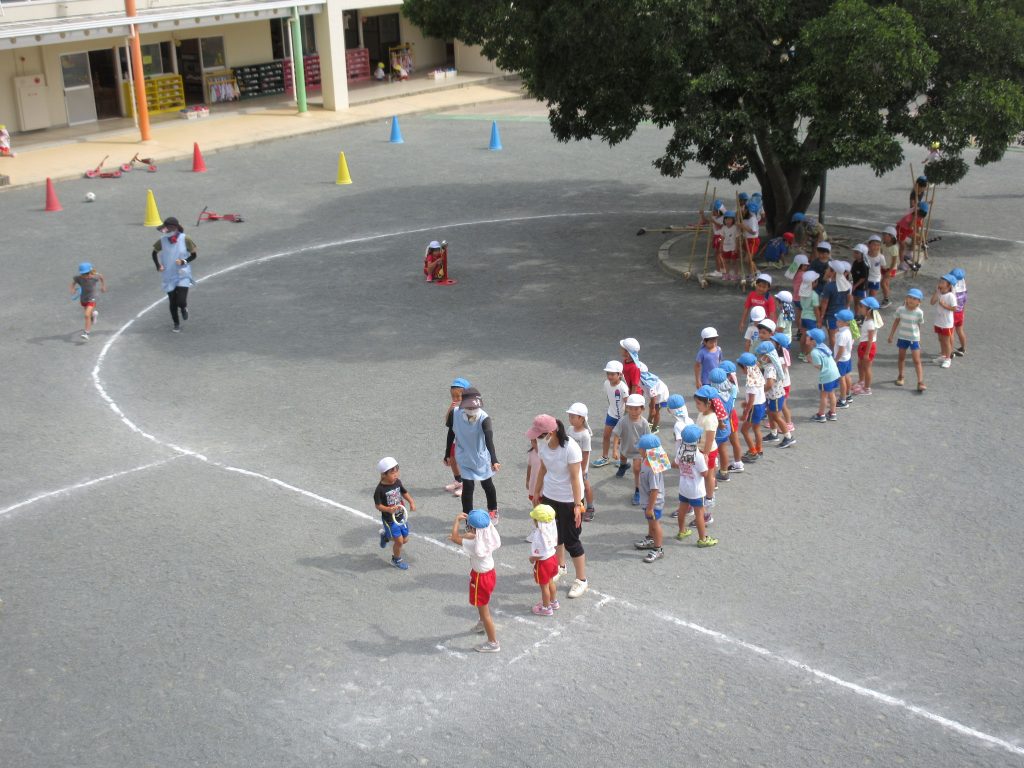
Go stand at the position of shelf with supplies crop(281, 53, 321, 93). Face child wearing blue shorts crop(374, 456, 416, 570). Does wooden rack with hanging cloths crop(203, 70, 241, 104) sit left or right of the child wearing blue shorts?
right

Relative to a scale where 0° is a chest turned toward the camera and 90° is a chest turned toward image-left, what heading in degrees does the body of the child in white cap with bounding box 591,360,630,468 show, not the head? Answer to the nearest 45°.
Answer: approximately 45°

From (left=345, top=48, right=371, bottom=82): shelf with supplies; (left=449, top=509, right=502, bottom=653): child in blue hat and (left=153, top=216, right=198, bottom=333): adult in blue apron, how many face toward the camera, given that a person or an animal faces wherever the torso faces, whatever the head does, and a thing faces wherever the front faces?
2

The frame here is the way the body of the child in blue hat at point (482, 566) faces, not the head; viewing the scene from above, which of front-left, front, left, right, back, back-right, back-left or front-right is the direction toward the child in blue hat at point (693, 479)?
right

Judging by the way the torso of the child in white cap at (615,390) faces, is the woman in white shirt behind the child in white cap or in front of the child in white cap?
in front

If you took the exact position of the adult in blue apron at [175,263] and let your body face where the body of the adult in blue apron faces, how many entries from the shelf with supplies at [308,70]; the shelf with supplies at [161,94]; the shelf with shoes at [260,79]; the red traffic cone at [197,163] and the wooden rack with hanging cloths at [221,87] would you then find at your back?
5

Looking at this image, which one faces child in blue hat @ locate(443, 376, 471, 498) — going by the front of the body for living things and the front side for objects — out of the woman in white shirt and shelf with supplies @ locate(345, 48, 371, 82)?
the shelf with supplies

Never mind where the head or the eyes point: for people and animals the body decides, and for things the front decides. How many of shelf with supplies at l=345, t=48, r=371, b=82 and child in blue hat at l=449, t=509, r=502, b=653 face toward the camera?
1

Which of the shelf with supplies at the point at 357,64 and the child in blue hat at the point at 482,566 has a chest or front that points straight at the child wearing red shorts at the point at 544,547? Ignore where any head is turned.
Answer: the shelf with supplies

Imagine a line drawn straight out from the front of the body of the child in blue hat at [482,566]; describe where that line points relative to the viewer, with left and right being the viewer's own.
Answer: facing away from the viewer and to the left of the viewer

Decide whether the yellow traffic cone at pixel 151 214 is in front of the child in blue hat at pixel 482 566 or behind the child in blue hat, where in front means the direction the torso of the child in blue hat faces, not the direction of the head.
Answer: in front

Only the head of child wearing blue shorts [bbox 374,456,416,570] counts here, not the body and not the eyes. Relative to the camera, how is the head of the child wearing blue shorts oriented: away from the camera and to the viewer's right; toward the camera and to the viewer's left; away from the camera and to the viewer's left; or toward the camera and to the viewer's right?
toward the camera and to the viewer's right
